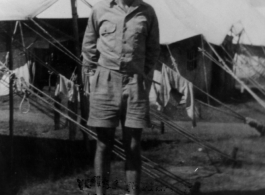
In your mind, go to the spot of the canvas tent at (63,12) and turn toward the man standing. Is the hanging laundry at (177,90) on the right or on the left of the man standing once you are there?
left

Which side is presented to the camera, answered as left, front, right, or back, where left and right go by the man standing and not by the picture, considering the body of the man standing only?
front

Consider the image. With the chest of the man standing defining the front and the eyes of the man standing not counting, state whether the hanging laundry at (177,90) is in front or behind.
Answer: behind

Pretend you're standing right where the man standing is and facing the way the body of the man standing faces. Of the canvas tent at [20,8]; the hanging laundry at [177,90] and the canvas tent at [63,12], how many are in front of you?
0

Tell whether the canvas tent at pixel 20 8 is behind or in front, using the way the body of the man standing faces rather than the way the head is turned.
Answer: behind

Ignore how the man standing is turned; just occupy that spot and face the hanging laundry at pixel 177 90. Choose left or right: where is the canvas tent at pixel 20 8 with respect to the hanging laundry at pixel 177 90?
left
